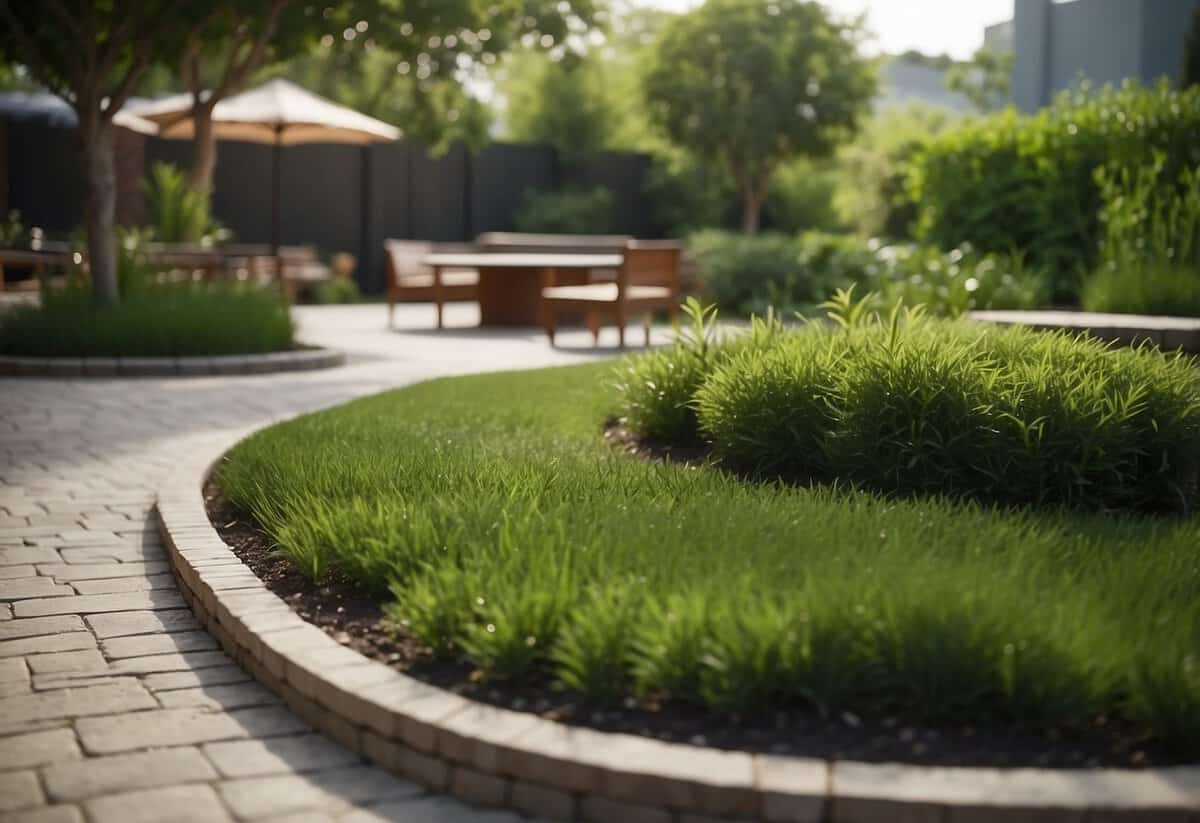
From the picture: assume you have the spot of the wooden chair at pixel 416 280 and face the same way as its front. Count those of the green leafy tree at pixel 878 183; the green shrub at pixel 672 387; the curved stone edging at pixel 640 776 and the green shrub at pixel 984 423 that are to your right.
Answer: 3

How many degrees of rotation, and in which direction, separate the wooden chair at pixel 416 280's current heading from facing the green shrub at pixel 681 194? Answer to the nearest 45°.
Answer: approximately 45° to its left

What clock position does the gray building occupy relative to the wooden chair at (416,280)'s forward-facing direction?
The gray building is roughly at 10 o'clock from the wooden chair.

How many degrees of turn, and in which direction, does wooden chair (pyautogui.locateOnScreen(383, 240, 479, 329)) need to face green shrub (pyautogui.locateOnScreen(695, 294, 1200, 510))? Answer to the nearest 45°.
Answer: approximately 90° to its right

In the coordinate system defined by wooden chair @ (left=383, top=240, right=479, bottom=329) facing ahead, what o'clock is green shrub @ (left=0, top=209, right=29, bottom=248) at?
The green shrub is roughly at 6 o'clock from the wooden chair.

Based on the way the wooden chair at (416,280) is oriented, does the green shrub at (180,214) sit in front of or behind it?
behind

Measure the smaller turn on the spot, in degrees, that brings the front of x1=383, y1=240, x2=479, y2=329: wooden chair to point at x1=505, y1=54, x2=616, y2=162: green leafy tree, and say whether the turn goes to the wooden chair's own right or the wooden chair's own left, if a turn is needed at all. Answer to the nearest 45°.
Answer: approximately 90° to the wooden chair's own left

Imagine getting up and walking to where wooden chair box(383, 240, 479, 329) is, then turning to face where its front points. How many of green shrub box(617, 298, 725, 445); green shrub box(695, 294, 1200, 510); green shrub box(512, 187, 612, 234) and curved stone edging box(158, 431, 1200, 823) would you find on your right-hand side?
3

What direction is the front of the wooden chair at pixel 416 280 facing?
to the viewer's right

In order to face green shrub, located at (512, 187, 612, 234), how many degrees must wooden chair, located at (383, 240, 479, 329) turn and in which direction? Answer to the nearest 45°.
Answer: approximately 90° to its left

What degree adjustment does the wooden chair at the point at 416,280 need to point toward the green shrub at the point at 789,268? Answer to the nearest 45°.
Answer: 0° — it already faces it
